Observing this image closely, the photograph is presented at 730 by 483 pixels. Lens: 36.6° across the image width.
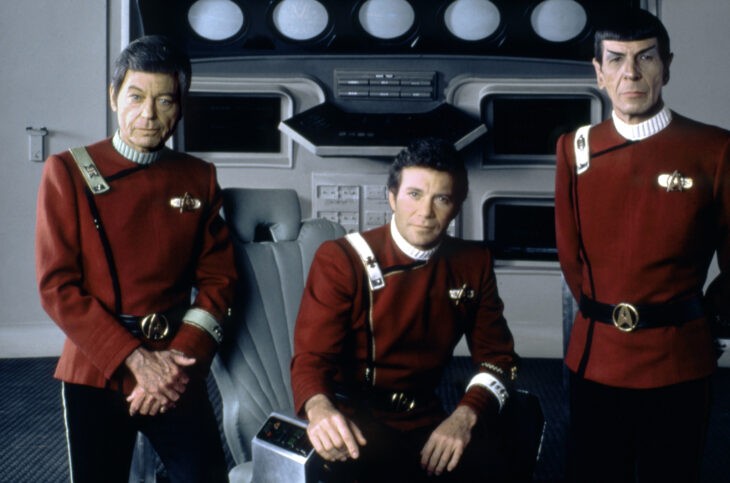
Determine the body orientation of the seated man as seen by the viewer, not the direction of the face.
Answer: toward the camera

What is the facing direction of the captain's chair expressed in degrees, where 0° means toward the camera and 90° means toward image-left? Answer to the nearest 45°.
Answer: approximately 315°

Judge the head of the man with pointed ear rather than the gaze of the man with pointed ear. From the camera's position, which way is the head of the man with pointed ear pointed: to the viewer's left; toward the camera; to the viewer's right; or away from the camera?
toward the camera

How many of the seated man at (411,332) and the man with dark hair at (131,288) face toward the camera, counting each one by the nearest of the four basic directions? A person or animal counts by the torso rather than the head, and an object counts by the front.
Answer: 2

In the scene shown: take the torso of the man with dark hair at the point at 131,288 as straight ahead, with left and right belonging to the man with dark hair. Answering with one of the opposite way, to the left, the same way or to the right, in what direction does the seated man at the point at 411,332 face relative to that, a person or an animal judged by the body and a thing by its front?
the same way

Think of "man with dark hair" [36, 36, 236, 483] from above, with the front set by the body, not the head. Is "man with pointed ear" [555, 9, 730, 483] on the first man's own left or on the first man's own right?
on the first man's own left

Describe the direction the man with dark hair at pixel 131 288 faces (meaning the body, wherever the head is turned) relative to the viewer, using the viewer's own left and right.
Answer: facing the viewer
